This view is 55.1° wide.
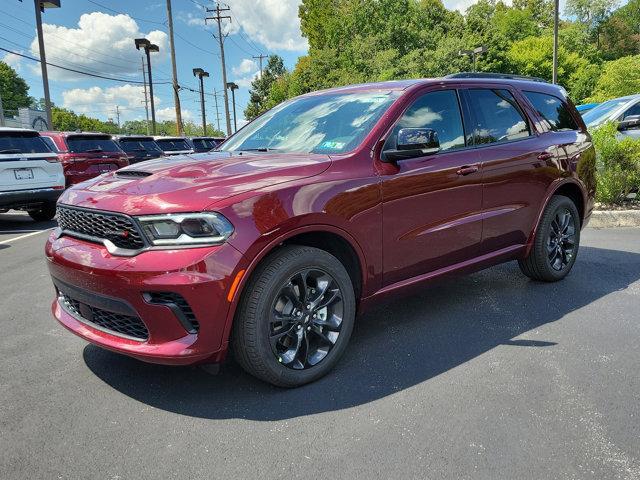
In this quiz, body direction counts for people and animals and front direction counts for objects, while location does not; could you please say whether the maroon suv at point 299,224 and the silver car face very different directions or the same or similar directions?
same or similar directions

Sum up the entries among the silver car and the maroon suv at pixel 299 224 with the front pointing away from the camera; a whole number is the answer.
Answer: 0

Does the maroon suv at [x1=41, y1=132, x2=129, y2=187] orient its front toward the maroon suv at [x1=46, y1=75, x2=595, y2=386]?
no

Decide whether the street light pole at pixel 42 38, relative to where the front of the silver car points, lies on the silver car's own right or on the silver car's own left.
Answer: on the silver car's own right

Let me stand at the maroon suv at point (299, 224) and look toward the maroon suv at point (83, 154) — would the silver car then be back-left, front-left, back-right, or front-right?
front-right

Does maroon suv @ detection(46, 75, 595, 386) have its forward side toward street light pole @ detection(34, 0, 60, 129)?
no

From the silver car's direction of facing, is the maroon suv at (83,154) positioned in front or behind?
in front

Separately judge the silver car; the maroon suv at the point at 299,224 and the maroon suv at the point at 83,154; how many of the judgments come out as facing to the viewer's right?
0

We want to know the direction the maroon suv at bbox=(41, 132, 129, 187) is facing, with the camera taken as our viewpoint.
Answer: facing away from the viewer and to the left of the viewer

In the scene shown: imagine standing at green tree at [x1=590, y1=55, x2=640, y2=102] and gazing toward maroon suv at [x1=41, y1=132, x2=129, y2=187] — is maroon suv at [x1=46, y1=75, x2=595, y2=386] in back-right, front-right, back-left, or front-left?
front-left

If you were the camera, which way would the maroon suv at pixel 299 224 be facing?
facing the viewer and to the left of the viewer

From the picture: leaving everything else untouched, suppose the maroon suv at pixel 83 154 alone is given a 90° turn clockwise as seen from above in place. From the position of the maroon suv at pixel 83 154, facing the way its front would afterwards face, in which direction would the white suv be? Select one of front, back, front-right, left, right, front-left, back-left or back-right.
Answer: back

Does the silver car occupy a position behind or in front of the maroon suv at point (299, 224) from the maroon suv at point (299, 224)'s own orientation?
behind

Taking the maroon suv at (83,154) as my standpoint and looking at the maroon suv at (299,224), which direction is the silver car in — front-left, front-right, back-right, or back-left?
front-left

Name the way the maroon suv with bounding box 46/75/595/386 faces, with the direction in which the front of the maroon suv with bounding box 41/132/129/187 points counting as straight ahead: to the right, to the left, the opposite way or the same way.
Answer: to the left

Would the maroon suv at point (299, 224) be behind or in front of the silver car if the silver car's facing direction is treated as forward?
in front

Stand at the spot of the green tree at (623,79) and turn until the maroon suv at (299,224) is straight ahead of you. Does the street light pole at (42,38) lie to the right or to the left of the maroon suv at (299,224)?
right
